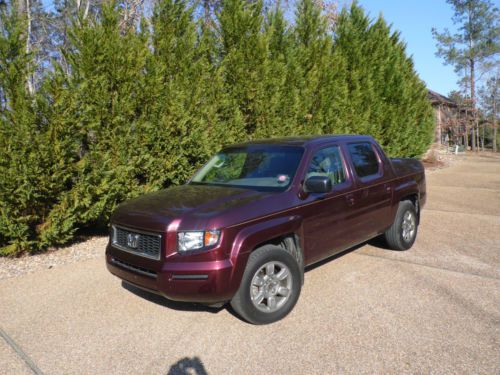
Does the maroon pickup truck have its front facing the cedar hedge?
no

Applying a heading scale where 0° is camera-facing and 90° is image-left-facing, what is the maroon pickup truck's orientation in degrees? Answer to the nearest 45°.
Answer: approximately 45°
